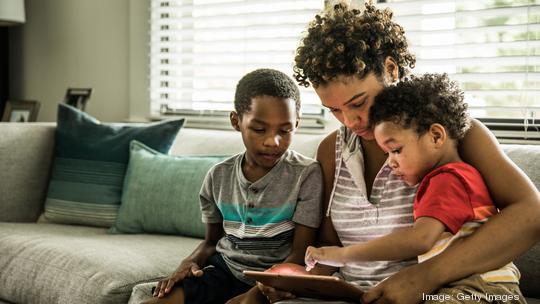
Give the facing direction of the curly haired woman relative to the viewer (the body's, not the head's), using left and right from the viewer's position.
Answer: facing the viewer and to the left of the viewer

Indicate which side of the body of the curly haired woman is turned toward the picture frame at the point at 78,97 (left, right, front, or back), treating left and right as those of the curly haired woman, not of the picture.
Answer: right

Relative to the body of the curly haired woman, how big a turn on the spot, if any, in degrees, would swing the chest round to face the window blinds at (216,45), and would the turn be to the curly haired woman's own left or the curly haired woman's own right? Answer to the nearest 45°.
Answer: approximately 90° to the curly haired woman's own right

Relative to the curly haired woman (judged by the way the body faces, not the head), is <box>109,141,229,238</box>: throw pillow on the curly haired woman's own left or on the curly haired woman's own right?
on the curly haired woman's own right

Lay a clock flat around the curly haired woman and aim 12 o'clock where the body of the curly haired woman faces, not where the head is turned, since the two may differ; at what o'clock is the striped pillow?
The striped pillow is roughly at 3 o'clock from the curly haired woman.

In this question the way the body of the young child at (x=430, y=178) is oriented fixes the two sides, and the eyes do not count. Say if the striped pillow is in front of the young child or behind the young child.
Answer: in front

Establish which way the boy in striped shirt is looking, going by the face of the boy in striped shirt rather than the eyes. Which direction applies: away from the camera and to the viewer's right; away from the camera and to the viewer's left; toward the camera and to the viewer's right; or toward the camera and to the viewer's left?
toward the camera and to the viewer's right

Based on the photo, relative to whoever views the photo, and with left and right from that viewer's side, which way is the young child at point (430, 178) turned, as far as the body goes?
facing to the left of the viewer

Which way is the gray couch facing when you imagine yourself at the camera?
facing the viewer

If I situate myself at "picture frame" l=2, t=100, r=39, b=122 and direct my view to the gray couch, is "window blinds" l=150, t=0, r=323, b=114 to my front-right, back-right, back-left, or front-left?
front-left
